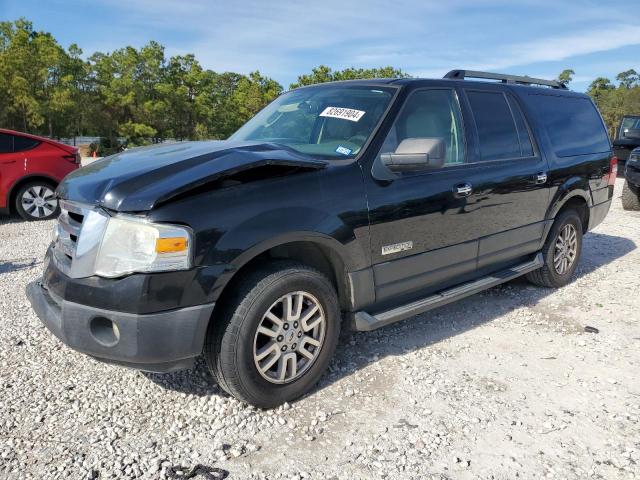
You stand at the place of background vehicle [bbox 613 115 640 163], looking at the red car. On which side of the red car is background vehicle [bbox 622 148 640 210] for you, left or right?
left

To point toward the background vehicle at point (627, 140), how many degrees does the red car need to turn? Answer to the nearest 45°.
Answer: approximately 180°

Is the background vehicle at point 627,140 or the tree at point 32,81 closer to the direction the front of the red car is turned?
the tree

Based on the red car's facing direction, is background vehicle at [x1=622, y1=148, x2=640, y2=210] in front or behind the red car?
behind

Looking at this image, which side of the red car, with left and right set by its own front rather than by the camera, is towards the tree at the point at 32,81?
right

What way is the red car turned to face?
to the viewer's left

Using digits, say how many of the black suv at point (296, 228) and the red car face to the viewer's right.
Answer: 0

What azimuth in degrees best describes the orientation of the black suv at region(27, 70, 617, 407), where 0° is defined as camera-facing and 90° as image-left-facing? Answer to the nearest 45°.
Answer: approximately 45°

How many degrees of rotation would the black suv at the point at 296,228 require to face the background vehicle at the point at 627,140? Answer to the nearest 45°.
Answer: approximately 180°
